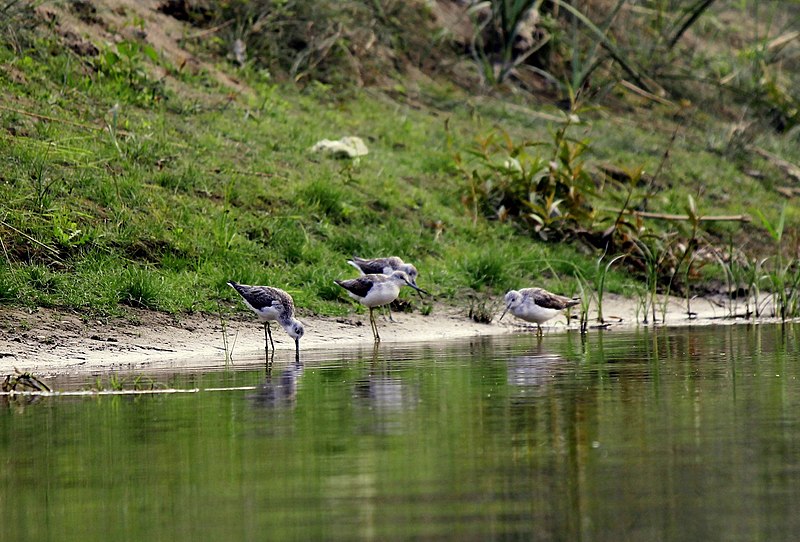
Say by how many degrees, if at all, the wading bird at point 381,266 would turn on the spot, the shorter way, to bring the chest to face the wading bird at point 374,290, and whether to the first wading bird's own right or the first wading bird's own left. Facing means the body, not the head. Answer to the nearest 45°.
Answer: approximately 90° to the first wading bird's own right

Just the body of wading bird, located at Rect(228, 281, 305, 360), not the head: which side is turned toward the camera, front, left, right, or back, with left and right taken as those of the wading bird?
right

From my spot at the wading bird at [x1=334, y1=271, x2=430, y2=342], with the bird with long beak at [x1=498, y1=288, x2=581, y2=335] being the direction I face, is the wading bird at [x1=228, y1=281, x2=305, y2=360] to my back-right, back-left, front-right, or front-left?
back-right

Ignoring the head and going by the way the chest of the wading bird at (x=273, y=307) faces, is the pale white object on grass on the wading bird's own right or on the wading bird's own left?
on the wading bird's own left

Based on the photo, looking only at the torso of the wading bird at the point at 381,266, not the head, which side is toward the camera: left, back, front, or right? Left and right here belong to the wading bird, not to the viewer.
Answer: right

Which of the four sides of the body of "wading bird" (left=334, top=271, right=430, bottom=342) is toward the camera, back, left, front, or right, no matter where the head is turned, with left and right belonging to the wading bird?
right

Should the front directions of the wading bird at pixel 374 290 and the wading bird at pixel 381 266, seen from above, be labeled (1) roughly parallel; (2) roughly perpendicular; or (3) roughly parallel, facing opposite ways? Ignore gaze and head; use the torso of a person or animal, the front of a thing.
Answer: roughly parallel

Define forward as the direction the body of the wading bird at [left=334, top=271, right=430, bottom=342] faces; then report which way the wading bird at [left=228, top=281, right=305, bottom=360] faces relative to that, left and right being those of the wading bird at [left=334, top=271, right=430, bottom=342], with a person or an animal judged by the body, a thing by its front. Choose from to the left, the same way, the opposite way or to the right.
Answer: the same way

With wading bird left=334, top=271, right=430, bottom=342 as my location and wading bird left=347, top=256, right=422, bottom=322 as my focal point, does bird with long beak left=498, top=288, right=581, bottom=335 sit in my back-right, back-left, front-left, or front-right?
front-right

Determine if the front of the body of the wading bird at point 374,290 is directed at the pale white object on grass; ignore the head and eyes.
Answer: no

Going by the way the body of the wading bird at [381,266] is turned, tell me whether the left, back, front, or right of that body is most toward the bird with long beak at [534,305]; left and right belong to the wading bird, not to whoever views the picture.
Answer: front

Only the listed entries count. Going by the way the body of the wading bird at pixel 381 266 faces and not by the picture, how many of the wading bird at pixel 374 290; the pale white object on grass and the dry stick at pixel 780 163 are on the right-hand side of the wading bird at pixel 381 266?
1

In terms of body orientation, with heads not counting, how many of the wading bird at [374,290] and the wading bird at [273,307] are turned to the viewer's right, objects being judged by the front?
2

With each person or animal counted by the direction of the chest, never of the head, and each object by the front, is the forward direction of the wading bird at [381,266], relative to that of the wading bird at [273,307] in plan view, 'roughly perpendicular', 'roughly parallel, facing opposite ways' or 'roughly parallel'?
roughly parallel

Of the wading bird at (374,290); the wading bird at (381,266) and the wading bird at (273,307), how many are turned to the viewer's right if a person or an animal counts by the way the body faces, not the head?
3

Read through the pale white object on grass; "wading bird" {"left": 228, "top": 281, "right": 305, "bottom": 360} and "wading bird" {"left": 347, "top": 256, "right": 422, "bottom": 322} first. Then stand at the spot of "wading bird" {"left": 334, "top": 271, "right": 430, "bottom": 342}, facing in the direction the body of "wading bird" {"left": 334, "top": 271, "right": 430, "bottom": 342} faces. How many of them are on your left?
2
